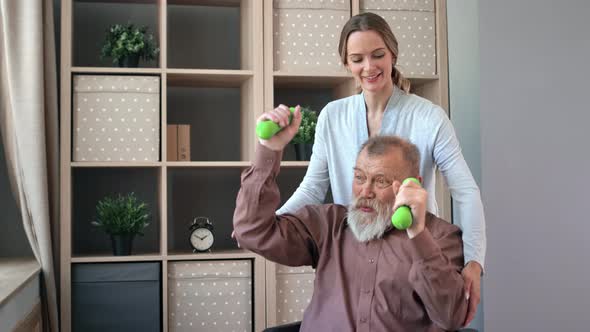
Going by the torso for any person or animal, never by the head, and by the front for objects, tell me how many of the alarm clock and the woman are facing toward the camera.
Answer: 2

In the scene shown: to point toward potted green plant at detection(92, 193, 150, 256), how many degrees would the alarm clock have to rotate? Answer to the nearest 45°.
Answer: approximately 90° to its right
